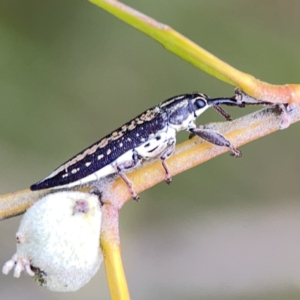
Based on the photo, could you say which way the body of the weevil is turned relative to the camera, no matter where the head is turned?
to the viewer's right
